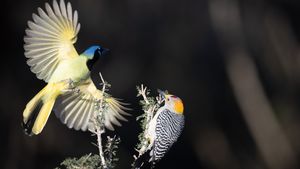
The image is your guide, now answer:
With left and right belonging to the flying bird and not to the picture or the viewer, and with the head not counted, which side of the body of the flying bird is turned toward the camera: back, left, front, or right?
right

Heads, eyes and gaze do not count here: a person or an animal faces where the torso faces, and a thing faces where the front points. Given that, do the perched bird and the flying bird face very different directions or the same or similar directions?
very different directions
